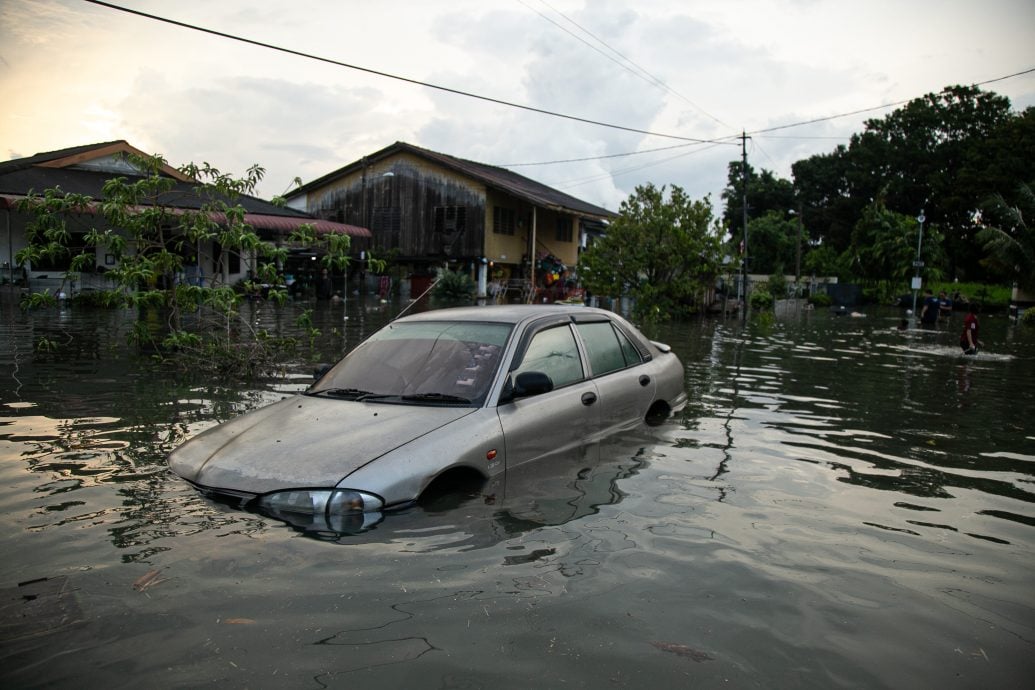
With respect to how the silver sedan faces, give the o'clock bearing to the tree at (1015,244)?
The tree is roughly at 6 o'clock from the silver sedan.

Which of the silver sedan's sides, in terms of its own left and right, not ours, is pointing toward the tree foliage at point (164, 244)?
right

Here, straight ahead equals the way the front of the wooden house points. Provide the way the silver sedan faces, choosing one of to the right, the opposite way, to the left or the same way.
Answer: to the right

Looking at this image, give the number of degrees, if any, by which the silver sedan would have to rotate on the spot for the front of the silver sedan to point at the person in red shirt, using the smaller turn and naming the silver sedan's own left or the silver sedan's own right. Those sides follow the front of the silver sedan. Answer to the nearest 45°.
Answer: approximately 180°

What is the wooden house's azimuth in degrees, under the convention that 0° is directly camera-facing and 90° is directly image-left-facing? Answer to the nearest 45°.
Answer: approximately 315°

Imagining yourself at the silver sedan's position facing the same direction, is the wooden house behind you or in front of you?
behind

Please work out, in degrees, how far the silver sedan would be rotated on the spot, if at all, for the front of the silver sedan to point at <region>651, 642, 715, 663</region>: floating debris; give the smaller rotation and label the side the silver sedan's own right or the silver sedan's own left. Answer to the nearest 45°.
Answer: approximately 90° to the silver sedan's own left

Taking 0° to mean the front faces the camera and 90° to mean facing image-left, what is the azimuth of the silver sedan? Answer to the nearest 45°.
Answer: approximately 45°
